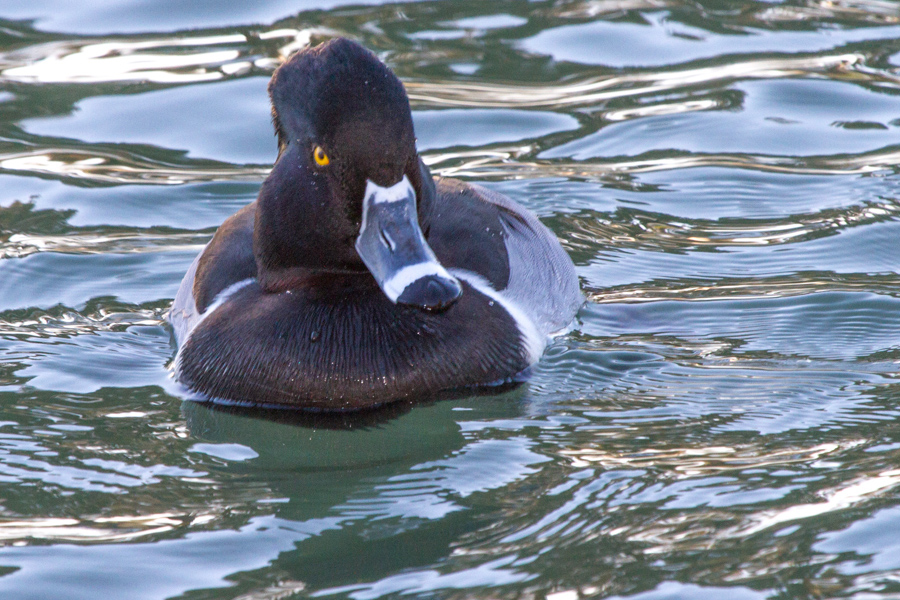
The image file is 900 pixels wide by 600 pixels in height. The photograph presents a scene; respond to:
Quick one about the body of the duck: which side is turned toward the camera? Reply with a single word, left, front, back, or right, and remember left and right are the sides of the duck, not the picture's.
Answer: front
